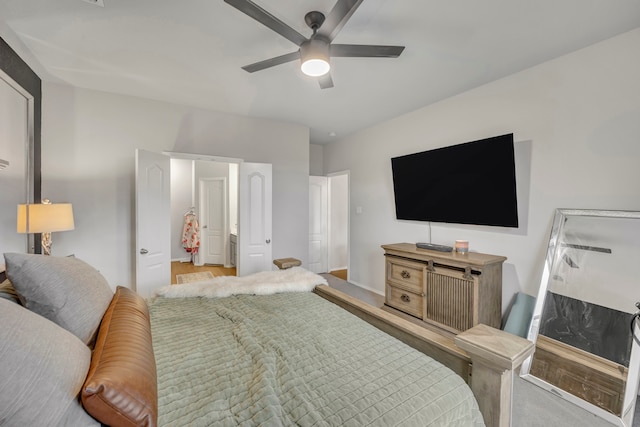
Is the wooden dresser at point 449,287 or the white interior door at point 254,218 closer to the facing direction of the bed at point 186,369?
the wooden dresser

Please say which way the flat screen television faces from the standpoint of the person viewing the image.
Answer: facing the viewer and to the left of the viewer

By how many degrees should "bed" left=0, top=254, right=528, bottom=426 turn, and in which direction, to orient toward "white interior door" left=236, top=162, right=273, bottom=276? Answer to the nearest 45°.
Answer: approximately 90° to its left

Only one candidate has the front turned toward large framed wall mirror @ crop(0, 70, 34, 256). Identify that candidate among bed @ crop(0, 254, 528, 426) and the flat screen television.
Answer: the flat screen television

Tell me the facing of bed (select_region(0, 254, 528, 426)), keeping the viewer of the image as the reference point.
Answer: facing to the right of the viewer

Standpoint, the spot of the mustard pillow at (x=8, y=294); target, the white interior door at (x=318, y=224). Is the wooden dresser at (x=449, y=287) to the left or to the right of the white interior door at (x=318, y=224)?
right

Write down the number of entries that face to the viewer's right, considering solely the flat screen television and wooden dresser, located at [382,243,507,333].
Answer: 0

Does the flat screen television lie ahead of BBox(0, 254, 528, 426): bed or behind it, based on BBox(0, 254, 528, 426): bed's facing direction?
ahead

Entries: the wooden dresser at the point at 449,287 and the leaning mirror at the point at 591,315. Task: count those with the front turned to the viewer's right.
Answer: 0

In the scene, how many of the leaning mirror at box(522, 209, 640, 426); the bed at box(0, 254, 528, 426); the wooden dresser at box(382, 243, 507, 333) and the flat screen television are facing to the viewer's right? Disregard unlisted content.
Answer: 1

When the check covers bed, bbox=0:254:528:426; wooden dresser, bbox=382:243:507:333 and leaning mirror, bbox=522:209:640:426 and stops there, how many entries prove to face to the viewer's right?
1

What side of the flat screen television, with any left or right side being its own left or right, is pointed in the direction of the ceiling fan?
front

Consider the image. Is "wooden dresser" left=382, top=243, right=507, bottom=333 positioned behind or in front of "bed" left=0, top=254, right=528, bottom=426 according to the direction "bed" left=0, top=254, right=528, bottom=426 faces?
in front

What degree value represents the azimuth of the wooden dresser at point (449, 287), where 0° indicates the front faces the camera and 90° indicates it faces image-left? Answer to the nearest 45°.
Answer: approximately 45°

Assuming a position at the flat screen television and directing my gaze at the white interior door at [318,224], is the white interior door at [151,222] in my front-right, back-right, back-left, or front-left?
front-left

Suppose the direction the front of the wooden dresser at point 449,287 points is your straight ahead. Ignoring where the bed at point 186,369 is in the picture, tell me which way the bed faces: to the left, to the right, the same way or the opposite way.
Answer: the opposite way
